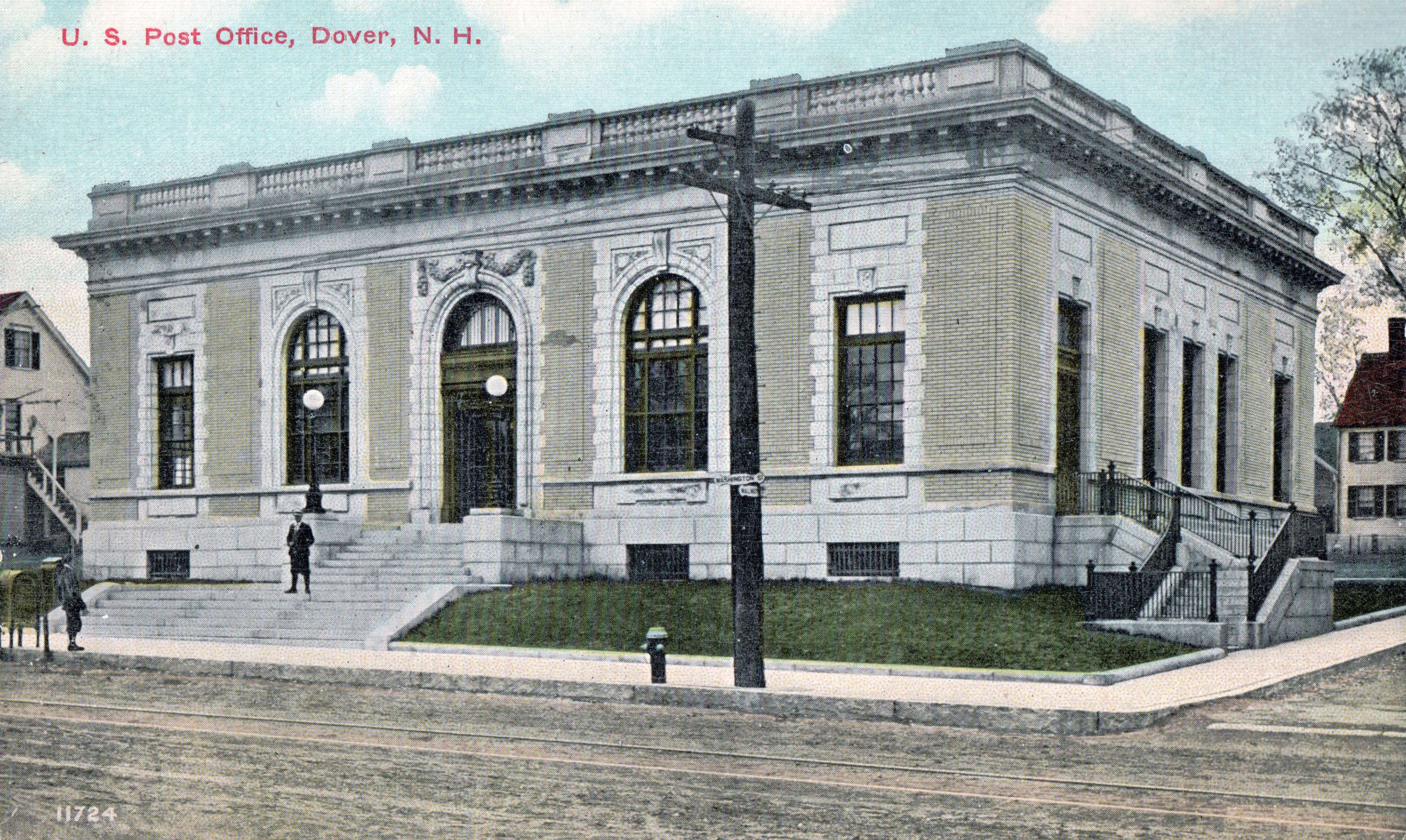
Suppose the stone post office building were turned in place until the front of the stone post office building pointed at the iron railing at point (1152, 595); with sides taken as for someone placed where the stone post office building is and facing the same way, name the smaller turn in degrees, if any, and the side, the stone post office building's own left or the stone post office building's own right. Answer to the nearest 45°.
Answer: approximately 90° to the stone post office building's own left

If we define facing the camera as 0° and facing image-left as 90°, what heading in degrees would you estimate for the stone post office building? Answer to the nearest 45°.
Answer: approximately 45°

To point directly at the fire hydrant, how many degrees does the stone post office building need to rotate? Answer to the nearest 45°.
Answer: approximately 45° to its left

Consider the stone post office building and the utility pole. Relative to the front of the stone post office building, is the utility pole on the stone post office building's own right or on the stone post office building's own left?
on the stone post office building's own left

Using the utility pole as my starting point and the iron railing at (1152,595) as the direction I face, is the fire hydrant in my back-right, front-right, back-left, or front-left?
back-left

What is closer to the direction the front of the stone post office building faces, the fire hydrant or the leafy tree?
the fire hydrant

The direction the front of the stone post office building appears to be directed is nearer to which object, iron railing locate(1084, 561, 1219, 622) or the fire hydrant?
the fire hydrant

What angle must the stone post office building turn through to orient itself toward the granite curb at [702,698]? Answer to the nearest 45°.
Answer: approximately 45° to its left
